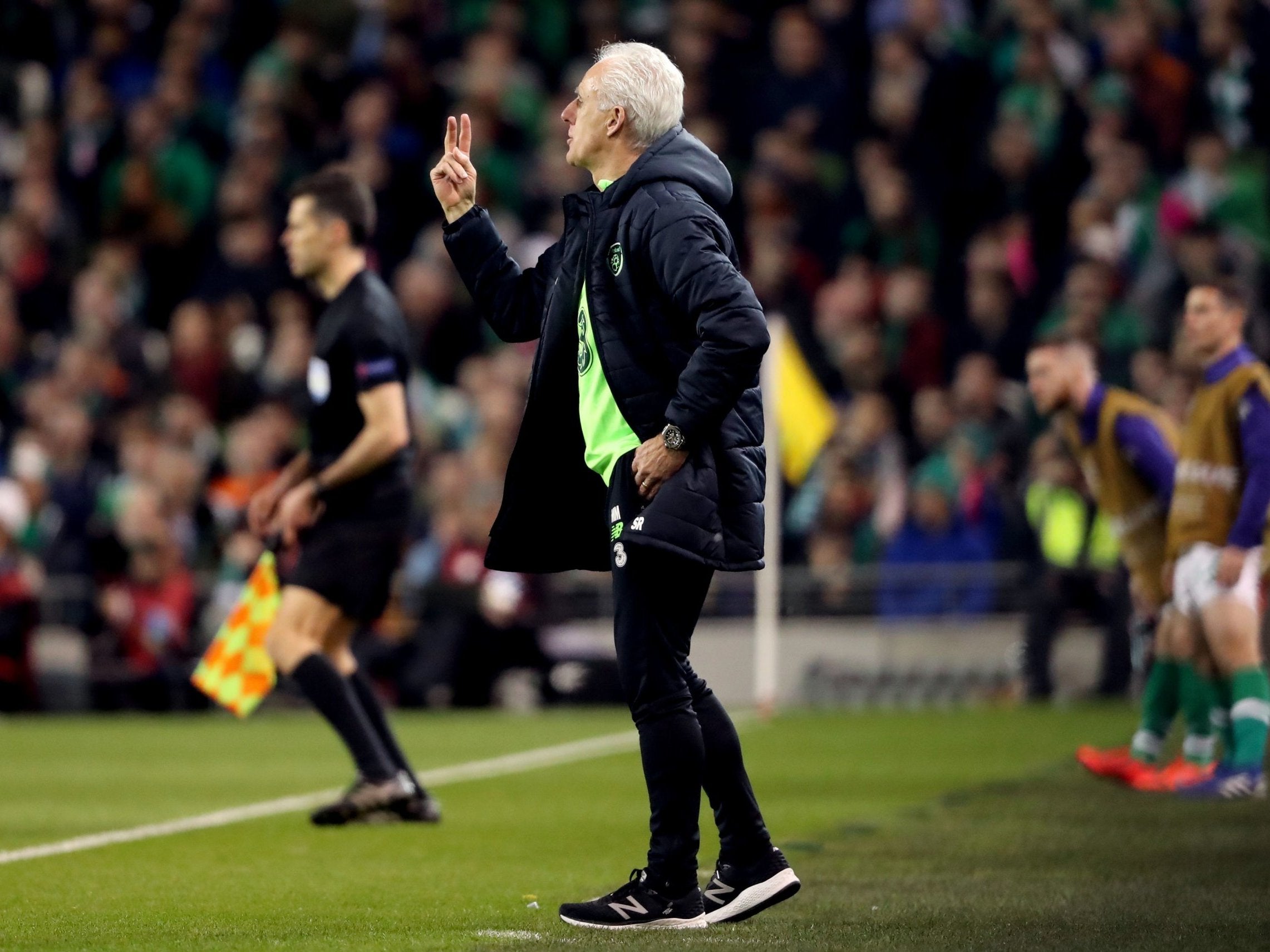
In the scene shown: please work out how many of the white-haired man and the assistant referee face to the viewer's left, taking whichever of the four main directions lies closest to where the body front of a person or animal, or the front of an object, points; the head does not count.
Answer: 2

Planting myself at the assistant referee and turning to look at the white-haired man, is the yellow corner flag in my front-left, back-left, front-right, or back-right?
back-left

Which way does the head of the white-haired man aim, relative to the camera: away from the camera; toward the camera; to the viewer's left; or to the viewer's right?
to the viewer's left

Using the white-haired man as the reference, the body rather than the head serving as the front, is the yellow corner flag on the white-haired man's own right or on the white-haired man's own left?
on the white-haired man's own right

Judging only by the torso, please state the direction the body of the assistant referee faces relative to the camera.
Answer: to the viewer's left

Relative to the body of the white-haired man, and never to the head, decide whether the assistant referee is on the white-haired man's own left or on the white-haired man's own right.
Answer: on the white-haired man's own right

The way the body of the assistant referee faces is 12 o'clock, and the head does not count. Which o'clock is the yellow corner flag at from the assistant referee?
The yellow corner flag is roughly at 4 o'clock from the assistant referee.

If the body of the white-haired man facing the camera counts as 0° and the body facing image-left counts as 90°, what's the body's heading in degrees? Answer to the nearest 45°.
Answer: approximately 90°

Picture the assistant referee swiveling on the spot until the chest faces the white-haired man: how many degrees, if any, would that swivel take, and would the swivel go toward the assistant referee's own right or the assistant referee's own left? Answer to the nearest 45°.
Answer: approximately 90° to the assistant referee's own left

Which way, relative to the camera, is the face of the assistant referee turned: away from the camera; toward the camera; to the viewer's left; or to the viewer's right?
to the viewer's left
